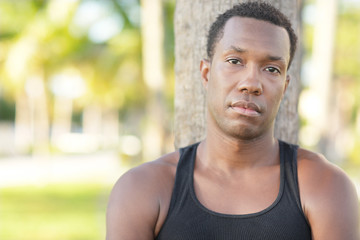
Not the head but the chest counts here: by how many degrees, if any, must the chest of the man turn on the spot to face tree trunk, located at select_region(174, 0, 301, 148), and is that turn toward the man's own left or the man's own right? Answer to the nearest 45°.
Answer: approximately 180°

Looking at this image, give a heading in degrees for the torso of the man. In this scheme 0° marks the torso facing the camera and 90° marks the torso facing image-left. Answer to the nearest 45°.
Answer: approximately 0°
